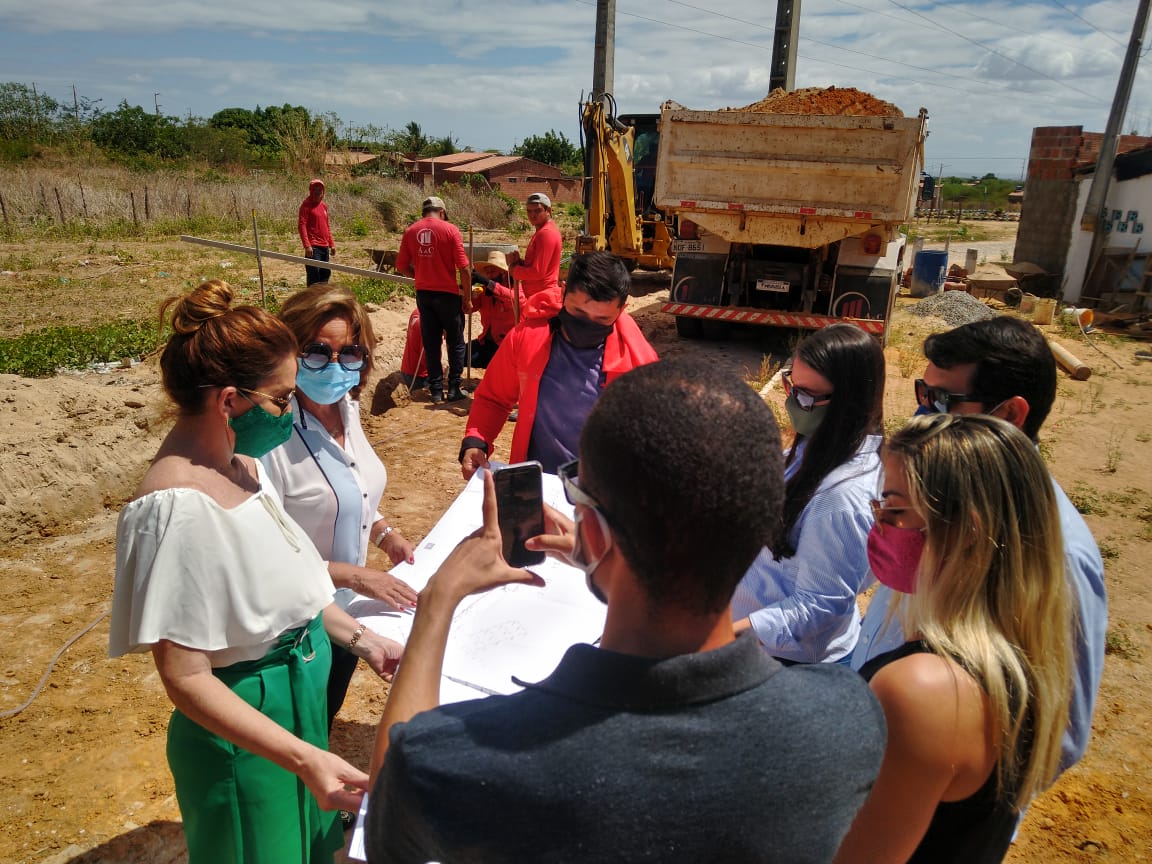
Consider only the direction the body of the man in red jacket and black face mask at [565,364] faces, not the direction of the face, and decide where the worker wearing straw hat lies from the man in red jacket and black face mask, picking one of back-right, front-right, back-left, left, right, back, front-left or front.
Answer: back

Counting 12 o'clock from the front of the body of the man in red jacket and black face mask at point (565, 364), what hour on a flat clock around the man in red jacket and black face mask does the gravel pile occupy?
The gravel pile is roughly at 7 o'clock from the man in red jacket and black face mask.

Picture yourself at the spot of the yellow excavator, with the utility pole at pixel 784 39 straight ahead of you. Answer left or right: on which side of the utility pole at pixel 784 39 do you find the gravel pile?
right

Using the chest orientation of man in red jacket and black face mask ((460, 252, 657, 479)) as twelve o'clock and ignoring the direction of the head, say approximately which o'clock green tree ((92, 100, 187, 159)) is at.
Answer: The green tree is roughly at 5 o'clock from the man in red jacket and black face mask.

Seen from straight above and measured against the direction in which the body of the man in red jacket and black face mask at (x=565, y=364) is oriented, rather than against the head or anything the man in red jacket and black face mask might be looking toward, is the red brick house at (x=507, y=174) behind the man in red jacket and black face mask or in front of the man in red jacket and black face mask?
behind

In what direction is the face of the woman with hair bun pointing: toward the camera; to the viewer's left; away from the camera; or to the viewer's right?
to the viewer's right

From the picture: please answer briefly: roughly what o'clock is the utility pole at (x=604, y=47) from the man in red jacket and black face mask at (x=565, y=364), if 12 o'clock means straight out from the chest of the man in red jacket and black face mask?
The utility pole is roughly at 6 o'clock from the man in red jacket and black face mask.

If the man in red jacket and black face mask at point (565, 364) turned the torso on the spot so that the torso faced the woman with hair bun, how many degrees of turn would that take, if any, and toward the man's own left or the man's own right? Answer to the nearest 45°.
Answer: approximately 45° to the man's own right

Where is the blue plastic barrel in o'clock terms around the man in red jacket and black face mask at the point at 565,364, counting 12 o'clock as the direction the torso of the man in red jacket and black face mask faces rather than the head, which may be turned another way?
The blue plastic barrel is roughly at 7 o'clock from the man in red jacket and black face mask.

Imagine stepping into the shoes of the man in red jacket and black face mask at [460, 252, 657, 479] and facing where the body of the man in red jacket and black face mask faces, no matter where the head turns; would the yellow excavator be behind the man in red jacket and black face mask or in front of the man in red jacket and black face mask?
behind

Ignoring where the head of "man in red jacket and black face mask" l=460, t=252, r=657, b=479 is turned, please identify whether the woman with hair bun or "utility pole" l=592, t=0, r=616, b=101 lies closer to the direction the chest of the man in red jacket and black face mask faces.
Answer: the woman with hair bun
